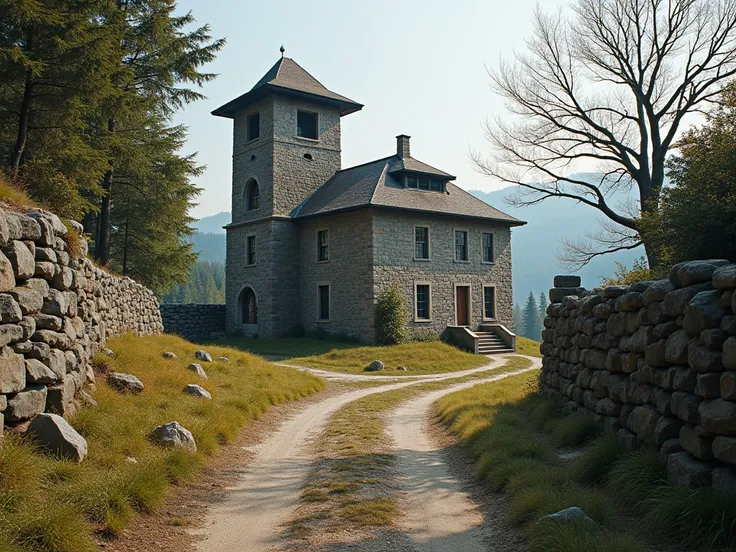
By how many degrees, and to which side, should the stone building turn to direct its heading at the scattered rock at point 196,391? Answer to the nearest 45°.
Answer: approximately 45° to its right

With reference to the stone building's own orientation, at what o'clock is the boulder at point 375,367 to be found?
The boulder is roughly at 1 o'clock from the stone building.

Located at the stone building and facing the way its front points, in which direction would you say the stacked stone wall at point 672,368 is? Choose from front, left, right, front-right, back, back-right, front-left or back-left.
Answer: front-right

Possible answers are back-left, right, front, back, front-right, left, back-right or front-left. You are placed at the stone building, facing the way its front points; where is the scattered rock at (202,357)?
front-right

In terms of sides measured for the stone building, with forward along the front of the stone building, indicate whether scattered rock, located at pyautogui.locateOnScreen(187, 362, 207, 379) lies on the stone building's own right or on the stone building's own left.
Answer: on the stone building's own right

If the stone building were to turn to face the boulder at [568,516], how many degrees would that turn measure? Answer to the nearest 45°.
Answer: approximately 45° to its right

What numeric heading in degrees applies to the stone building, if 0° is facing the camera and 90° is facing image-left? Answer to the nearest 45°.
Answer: approximately 315°

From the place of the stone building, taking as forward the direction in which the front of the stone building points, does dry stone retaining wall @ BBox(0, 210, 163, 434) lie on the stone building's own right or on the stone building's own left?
on the stone building's own right
